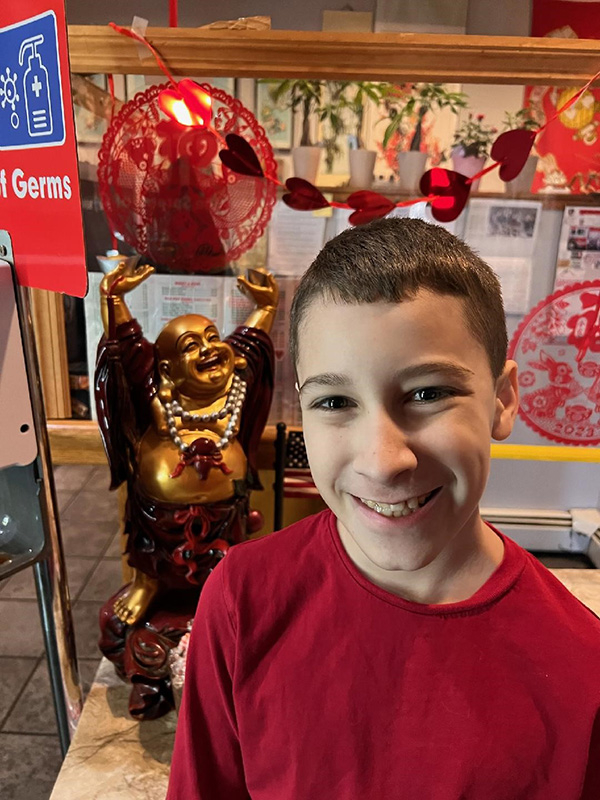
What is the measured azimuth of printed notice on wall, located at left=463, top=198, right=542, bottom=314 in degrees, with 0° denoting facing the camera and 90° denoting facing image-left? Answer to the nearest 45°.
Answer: approximately 0°

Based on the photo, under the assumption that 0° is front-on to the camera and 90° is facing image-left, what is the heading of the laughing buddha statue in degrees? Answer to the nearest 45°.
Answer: approximately 0°

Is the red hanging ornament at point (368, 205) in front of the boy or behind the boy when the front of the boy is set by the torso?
behind

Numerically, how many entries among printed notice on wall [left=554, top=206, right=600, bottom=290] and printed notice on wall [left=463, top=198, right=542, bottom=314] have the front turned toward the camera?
2
